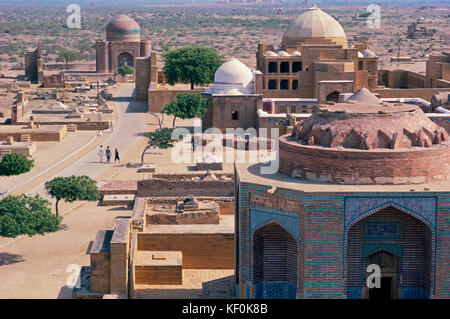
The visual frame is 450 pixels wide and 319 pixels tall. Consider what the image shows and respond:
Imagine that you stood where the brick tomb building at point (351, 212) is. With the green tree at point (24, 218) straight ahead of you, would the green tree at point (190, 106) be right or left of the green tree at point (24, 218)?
right

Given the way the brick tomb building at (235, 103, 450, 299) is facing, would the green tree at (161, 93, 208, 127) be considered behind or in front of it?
behind

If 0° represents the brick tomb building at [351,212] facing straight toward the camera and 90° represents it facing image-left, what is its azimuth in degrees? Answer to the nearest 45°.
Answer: approximately 0°

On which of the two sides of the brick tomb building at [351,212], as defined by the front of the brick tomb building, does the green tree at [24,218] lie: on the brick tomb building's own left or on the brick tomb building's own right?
on the brick tomb building's own right

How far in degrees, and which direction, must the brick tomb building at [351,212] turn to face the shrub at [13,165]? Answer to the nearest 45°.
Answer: approximately 135° to its right

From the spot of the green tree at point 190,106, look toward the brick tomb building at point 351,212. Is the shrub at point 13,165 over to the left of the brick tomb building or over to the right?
right

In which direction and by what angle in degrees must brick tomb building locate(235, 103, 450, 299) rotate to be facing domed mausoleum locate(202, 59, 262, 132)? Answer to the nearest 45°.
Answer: approximately 180°

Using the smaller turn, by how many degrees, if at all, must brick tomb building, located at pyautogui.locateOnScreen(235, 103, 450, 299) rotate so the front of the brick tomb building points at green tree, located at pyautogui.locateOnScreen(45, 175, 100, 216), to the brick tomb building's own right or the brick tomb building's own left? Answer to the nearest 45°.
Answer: approximately 135° to the brick tomb building's own right
